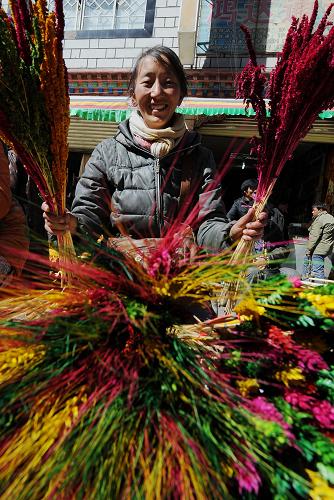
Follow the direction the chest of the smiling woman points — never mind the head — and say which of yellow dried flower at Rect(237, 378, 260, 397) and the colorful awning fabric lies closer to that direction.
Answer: the yellow dried flower

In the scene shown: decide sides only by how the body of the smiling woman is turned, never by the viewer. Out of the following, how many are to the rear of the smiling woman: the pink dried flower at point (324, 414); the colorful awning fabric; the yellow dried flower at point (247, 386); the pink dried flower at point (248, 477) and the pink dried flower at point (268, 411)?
1

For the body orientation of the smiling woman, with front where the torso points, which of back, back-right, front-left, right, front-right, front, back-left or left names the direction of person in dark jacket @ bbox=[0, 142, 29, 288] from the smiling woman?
right

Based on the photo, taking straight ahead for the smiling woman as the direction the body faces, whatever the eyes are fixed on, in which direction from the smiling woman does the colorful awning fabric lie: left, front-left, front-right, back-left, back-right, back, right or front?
back

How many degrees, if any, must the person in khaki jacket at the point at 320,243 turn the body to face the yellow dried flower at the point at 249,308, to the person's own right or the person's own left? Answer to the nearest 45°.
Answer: approximately 90° to the person's own left

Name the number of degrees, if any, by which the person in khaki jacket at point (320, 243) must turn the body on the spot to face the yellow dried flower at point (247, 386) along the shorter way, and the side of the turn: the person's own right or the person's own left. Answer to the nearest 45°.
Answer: approximately 90° to the person's own left

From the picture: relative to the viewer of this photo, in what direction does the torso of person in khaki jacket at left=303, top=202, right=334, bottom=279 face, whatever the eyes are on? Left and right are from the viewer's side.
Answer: facing to the left of the viewer

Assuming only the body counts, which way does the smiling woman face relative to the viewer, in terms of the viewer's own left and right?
facing the viewer

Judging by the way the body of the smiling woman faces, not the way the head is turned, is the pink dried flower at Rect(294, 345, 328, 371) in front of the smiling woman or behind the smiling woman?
in front

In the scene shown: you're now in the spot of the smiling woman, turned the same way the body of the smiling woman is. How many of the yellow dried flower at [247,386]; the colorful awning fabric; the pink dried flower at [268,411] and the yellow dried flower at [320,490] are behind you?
1
